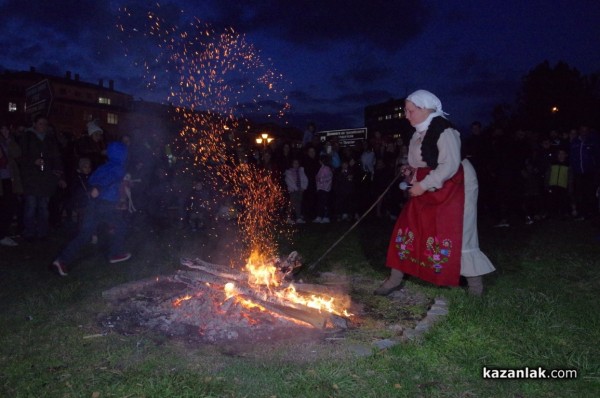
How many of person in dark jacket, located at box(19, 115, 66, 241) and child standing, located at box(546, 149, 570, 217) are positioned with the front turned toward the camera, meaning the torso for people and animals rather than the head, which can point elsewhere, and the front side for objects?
2

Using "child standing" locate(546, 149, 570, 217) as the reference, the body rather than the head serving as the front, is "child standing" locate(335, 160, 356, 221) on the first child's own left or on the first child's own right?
on the first child's own right

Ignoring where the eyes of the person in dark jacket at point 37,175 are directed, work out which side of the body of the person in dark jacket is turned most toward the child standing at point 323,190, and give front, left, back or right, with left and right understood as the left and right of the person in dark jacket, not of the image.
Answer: left

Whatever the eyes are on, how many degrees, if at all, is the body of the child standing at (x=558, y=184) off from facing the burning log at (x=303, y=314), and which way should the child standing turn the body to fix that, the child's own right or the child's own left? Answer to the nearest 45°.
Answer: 0° — they already face it

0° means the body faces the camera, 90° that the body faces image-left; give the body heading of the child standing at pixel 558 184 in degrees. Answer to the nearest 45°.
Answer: approximately 0°

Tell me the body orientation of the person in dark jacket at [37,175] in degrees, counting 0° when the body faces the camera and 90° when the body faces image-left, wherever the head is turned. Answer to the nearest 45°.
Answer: approximately 0°

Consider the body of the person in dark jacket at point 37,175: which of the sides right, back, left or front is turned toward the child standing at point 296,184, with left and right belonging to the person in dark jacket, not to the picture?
left

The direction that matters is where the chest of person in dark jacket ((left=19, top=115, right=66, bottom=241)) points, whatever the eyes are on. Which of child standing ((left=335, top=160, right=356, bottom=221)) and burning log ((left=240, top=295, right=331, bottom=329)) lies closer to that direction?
the burning log
